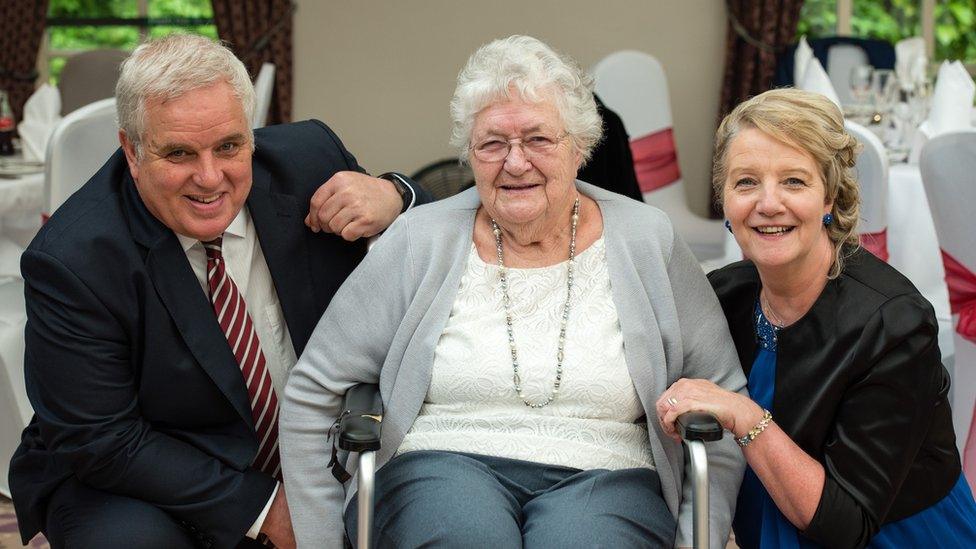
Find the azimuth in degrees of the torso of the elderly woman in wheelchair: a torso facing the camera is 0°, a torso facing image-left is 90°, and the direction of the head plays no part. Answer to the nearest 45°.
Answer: approximately 0°

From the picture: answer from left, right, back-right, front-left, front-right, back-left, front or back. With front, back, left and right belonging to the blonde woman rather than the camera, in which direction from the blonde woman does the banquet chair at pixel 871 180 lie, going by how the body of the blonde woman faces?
back-right

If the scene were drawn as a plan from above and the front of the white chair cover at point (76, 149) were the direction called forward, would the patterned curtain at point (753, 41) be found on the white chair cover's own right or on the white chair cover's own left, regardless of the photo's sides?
on the white chair cover's own right

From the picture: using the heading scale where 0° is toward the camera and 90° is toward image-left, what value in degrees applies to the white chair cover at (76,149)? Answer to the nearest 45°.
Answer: approximately 135°

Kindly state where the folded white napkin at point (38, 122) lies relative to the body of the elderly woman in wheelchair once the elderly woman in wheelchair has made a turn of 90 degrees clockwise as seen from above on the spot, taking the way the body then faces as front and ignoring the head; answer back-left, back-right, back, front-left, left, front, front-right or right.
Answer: front-right

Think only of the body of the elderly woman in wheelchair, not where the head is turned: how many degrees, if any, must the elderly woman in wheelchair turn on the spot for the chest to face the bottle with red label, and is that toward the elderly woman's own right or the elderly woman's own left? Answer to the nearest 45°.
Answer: approximately 135° to the elderly woman's own right

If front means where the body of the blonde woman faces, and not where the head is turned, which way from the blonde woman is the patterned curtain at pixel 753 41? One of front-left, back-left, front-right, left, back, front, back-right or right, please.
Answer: back-right

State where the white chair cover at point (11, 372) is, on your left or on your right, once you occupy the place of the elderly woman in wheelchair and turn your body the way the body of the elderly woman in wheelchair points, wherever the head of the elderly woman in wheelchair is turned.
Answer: on your right

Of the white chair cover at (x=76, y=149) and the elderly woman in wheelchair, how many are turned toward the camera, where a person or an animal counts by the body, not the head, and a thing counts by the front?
1

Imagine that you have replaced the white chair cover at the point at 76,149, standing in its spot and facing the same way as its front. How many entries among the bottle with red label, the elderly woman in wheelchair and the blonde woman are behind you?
2

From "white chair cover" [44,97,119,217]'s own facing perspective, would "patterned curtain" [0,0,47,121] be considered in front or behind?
in front

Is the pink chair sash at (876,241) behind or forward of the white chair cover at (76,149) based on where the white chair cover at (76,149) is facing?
behind
